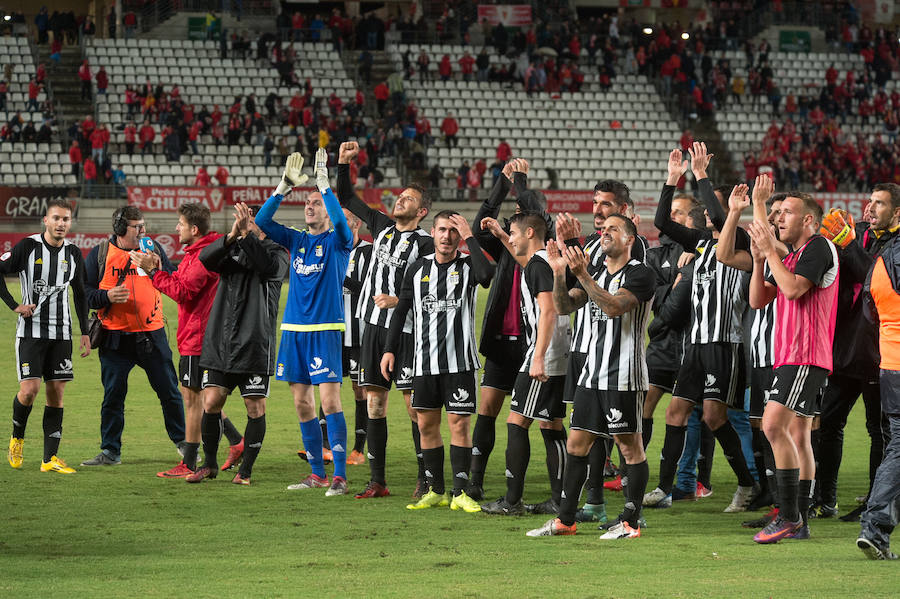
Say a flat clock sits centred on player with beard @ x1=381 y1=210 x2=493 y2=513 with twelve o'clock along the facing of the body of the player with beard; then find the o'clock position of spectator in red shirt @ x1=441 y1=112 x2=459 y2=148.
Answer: The spectator in red shirt is roughly at 6 o'clock from the player with beard.

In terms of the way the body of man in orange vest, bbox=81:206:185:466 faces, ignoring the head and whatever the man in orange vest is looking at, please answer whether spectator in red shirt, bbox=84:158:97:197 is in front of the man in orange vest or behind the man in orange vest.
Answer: behind

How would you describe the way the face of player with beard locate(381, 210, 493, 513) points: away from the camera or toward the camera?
toward the camera

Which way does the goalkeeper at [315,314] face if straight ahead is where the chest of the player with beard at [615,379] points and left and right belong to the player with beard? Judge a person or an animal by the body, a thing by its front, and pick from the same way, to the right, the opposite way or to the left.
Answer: the same way

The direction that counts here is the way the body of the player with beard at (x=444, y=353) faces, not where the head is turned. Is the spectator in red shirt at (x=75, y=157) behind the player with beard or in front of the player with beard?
behind

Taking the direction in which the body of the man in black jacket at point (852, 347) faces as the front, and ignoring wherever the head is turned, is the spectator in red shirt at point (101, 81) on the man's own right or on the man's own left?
on the man's own right

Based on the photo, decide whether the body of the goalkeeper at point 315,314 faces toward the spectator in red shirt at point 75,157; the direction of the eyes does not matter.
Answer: no

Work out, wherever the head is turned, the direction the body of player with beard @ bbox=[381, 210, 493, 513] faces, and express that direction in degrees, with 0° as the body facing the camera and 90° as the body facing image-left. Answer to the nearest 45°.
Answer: approximately 0°

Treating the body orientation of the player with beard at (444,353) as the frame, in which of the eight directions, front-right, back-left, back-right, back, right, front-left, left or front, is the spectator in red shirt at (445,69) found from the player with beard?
back

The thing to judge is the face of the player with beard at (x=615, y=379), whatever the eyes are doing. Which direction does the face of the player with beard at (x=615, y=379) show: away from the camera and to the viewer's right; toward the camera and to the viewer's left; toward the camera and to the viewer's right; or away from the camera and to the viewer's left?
toward the camera and to the viewer's left

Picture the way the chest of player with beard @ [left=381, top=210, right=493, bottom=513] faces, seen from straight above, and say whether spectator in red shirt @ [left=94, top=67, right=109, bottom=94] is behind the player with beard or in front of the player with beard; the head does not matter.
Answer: behind

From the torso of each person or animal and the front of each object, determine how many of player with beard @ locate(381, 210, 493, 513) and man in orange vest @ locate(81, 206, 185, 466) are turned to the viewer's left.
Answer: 0

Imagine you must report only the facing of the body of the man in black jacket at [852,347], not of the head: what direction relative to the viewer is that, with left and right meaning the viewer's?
facing the viewer and to the left of the viewer

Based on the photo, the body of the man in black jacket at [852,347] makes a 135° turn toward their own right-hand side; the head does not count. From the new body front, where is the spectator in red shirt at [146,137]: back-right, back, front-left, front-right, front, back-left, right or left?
front-left
